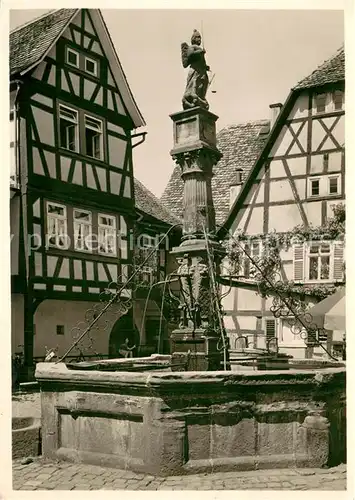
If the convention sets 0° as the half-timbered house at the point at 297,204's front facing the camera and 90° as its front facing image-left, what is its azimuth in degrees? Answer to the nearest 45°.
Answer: approximately 0°

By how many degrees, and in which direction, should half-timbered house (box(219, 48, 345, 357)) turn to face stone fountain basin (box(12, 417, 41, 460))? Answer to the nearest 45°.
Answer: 0° — it already faces it

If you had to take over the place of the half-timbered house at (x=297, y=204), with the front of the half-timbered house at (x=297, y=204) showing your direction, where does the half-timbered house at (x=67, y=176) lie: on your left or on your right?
on your right

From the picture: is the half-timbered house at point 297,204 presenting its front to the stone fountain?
yes

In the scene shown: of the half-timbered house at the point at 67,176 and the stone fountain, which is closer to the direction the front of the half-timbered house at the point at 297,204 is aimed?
the stone fountain

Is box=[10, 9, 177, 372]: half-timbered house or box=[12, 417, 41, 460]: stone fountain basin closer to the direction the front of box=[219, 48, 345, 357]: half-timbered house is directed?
the stone fountain basin
